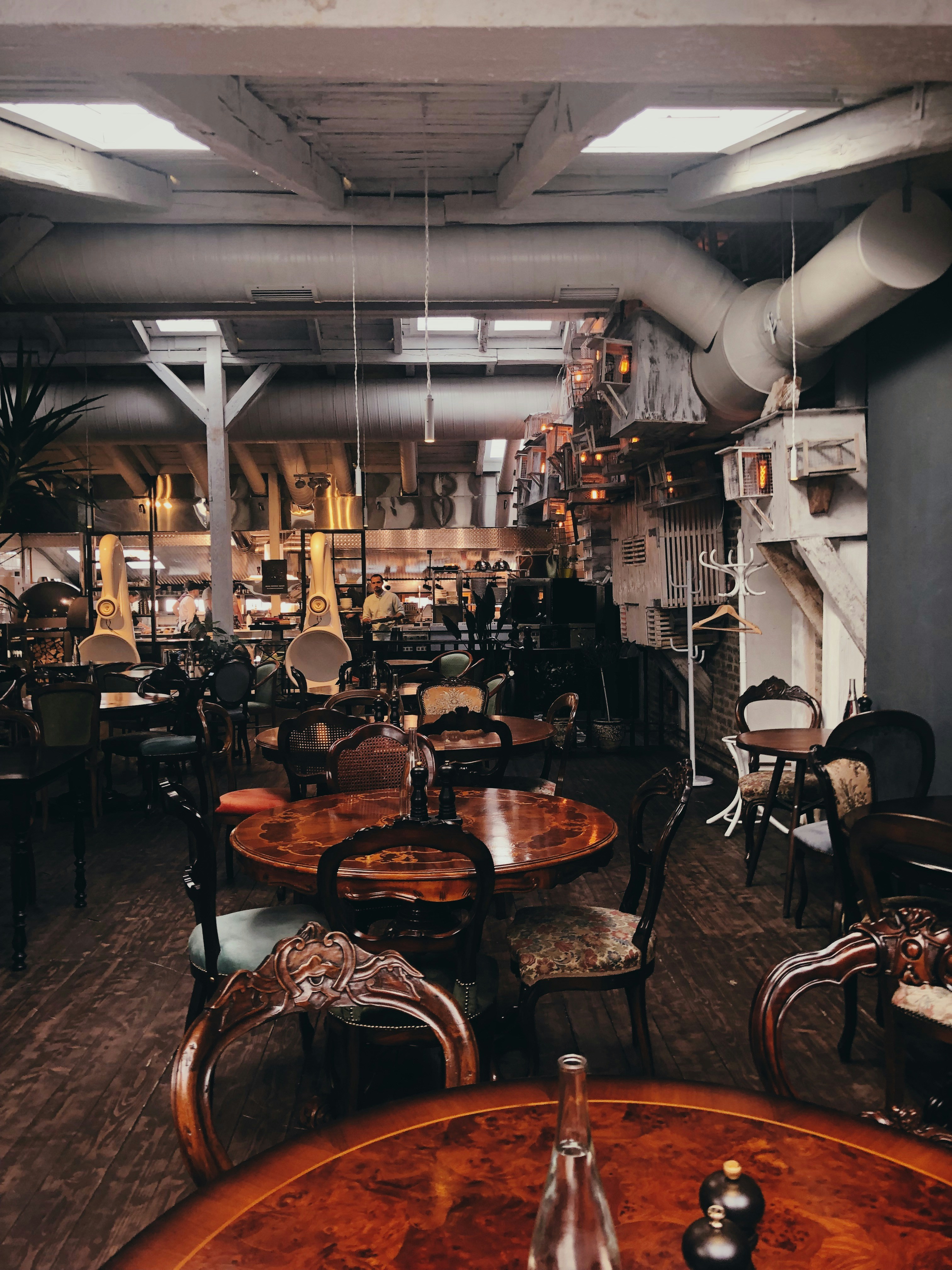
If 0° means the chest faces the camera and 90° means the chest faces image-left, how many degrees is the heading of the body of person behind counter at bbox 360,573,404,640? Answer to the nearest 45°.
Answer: approximately 0°

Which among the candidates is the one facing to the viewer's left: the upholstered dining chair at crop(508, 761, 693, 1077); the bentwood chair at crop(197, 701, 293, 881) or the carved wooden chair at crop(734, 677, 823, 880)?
the upholstered dining chair

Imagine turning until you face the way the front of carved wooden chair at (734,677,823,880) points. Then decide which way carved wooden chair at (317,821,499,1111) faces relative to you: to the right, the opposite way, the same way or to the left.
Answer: the opposite way

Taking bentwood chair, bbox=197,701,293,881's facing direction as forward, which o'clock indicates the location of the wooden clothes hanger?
The wooden clothes hanger is roughly at 12 o'clock from the bentwood chair.

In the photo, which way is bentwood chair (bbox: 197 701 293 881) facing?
to the viewer's right

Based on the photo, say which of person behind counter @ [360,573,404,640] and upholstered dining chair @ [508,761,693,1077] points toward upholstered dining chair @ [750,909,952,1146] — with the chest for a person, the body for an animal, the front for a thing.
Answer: the person behind counter
